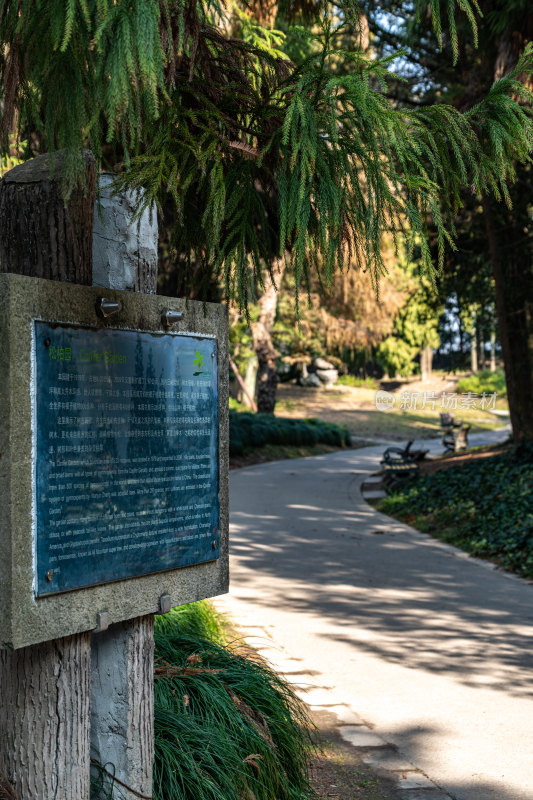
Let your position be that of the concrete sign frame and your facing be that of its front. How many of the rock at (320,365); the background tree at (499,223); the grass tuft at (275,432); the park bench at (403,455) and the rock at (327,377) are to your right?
0

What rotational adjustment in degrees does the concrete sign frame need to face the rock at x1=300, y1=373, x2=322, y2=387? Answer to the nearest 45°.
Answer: approximately 135° to its left

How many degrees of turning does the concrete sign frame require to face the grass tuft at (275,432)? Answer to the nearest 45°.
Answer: approximately 135° to its left

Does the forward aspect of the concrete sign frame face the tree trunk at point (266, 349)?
no

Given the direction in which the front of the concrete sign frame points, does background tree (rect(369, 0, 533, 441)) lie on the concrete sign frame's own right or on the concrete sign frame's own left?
on the concrete sign frame's own left

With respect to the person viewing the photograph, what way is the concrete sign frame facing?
facing the viewer and to the right of the viewer

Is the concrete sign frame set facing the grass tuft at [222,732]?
no

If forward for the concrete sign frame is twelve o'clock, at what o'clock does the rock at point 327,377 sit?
The rock is roughly at 8 o'clock from the concrete sign frame.

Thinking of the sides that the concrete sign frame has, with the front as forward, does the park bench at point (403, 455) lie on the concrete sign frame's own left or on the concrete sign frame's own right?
on the concrete sign frame's own left

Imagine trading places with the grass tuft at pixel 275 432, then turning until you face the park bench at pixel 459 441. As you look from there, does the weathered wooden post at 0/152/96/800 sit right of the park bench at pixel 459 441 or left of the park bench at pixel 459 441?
right
